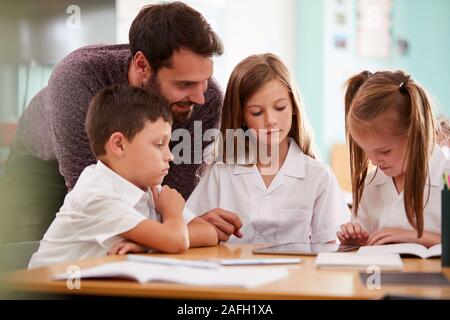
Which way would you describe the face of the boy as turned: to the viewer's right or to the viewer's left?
to the viewer's right

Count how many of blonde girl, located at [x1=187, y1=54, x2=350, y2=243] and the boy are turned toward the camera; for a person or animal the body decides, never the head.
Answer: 1

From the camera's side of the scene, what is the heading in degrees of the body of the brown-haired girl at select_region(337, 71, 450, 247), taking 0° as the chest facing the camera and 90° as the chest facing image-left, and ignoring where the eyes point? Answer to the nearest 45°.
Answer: approximately 45°

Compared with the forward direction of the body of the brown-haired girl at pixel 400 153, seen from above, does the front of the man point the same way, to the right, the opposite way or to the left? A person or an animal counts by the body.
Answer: to the left

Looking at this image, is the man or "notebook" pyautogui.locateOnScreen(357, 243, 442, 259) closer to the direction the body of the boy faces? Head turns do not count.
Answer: the notebook

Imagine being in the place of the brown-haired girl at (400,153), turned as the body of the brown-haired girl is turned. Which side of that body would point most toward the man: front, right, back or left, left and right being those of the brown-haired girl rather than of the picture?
right

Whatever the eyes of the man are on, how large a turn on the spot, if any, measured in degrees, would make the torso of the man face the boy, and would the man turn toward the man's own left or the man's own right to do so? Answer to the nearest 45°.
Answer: approximately 45° to the man's own right

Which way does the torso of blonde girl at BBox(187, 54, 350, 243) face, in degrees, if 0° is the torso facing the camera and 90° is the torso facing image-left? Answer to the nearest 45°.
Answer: approximately 0°

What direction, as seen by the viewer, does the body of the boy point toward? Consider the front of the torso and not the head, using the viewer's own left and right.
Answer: facing to the right of the viewer
